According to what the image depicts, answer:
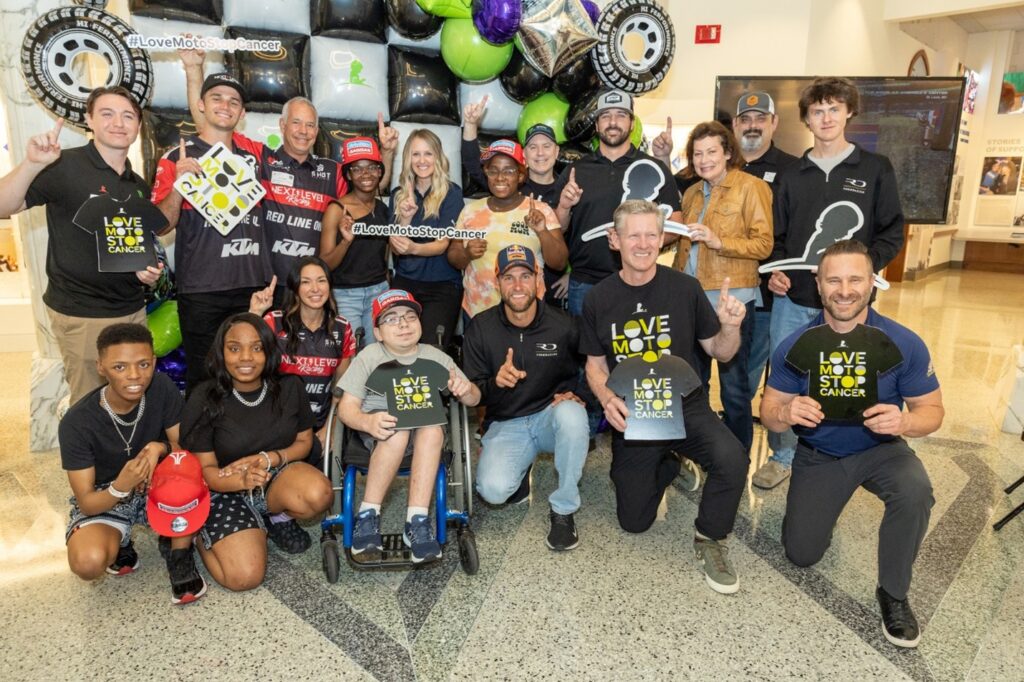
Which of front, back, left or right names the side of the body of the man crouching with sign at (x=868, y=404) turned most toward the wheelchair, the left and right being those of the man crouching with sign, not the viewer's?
right

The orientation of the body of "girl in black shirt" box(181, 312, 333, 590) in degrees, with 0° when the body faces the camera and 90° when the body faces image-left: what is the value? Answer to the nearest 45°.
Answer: approximately 0°

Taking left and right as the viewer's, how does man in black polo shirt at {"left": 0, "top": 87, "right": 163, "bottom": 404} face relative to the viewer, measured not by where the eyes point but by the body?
facing the viewer and to the right of the viewer

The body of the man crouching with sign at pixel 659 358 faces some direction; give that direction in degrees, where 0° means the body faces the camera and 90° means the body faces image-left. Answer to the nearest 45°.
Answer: approximately 0°

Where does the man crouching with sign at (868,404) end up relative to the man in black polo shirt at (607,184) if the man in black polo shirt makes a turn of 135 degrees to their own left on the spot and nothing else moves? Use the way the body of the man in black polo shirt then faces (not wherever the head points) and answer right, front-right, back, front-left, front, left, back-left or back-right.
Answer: right

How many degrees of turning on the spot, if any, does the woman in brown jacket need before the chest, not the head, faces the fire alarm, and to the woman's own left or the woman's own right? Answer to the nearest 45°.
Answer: approximately 135° to the woman's own right

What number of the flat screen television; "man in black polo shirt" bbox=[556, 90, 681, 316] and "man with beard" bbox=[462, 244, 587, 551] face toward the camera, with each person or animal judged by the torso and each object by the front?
3
